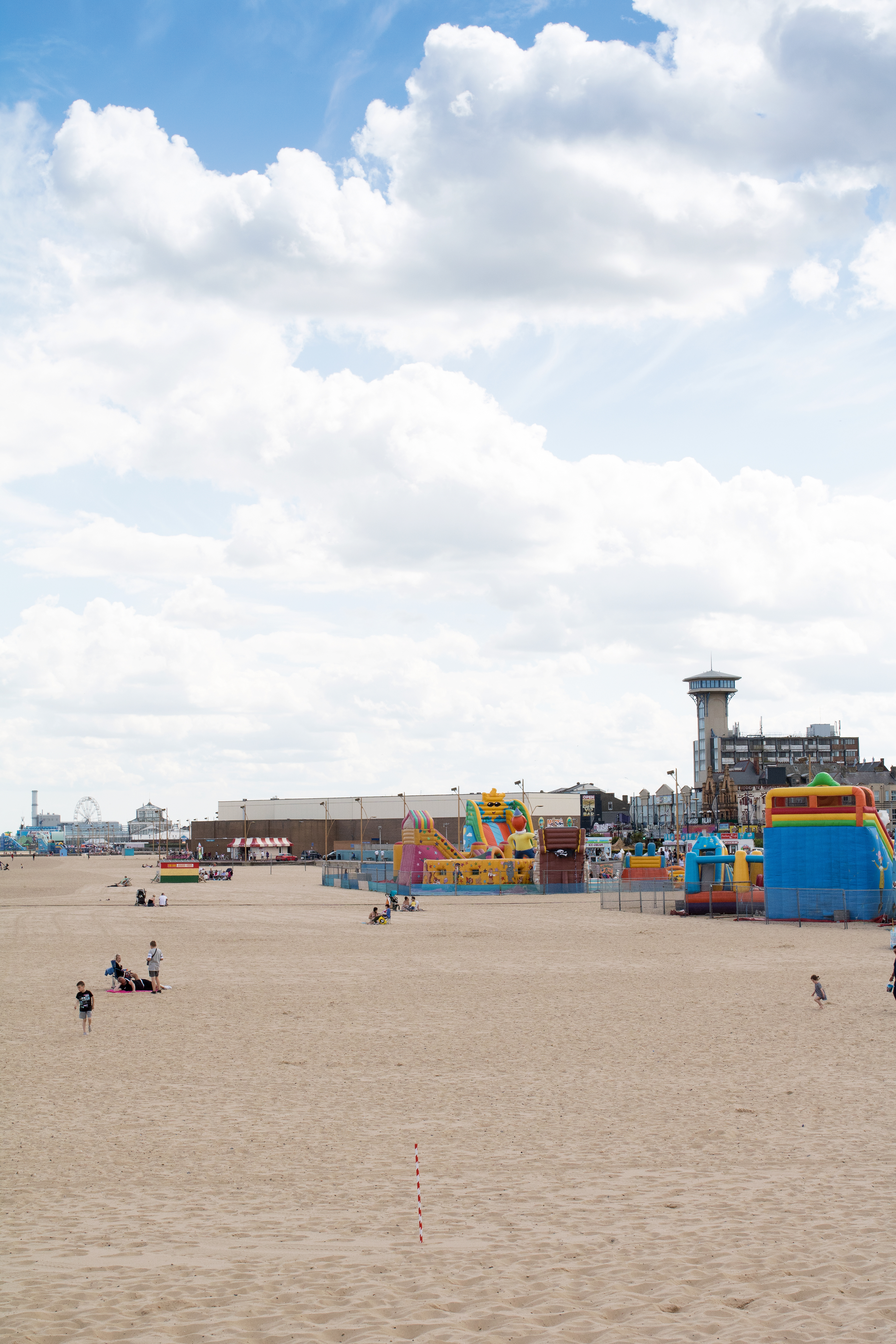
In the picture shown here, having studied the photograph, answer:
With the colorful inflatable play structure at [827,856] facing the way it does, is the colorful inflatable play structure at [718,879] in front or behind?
in front

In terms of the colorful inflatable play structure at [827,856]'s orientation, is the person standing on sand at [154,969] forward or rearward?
rearward

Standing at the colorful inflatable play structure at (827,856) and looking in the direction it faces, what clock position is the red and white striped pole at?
The red and white striped pole is roughly at 6 o'clock from the colorful inflatable play structure.
